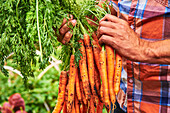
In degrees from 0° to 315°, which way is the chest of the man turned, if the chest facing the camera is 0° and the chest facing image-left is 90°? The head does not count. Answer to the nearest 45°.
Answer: approximately 45°
